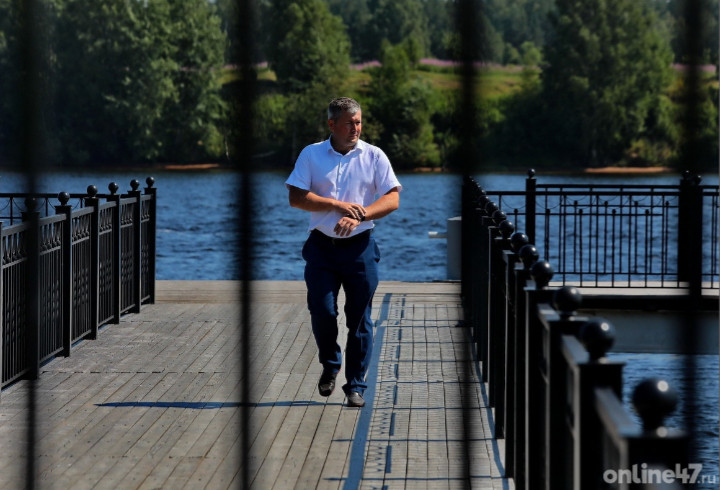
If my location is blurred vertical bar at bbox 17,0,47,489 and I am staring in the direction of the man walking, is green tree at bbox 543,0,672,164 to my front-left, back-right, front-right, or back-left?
front-right

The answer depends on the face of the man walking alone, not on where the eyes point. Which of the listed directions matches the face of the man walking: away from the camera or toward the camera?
toward the camera

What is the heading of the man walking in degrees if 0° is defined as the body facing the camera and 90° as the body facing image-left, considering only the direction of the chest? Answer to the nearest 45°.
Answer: approximately 0°

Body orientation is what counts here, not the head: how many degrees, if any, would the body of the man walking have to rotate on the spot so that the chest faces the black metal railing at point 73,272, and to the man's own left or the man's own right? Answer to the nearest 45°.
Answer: approximately 135° to the man's own right

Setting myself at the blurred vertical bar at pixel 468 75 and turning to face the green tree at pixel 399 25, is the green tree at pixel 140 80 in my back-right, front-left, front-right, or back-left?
front-left

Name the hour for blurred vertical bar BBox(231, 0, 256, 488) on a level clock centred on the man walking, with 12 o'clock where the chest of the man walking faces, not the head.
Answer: The blurred vertical bar is roughly at 12 o'clock from the man walking.
